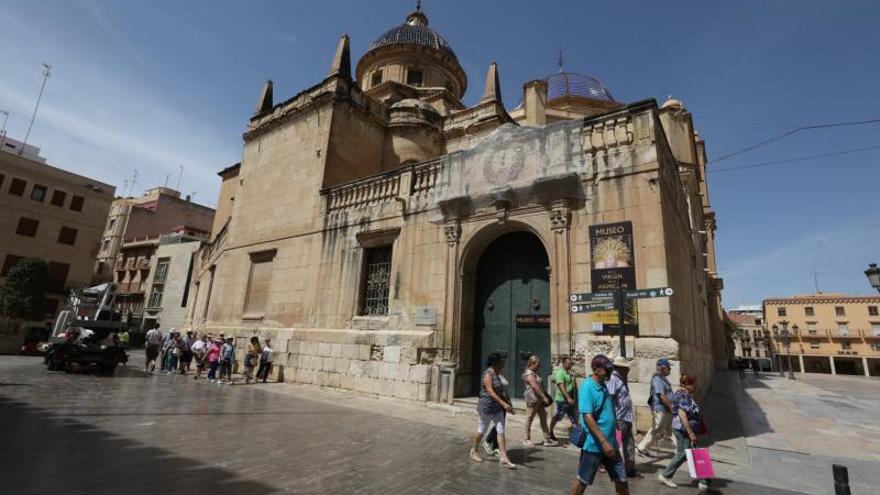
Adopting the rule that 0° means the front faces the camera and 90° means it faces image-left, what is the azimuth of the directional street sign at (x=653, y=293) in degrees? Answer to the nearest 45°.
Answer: approximately 0°

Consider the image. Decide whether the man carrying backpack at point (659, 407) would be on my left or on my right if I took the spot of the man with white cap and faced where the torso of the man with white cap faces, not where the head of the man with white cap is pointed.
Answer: on my left

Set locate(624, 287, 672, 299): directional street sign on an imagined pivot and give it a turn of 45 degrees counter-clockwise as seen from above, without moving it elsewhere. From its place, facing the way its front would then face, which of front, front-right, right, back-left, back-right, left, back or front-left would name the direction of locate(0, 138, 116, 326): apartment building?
back-right

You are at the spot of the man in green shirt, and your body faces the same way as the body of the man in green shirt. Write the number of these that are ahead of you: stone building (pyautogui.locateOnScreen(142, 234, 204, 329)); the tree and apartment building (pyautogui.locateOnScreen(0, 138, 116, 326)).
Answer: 0

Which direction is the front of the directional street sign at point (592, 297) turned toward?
toward the camera

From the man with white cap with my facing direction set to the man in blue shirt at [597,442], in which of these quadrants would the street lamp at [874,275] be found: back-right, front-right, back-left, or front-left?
back-left

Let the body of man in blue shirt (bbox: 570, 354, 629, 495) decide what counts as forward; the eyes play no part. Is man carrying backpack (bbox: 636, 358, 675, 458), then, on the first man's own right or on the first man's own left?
on the first man's own left
